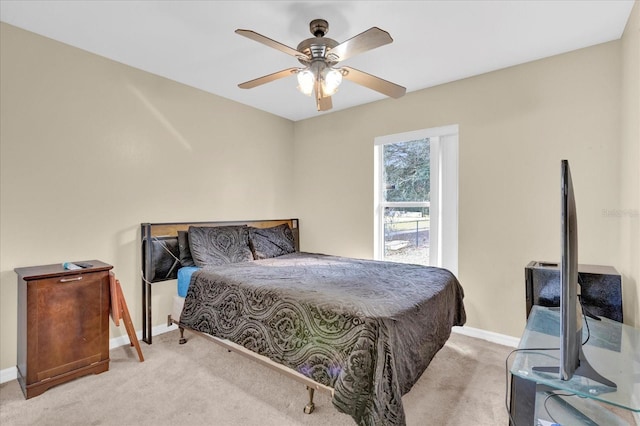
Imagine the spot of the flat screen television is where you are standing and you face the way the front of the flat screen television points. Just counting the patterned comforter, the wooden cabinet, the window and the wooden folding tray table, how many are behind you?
0

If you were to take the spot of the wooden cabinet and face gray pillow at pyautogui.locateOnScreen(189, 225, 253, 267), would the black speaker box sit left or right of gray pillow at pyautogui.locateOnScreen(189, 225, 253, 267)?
right

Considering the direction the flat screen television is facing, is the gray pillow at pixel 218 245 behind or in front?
in front

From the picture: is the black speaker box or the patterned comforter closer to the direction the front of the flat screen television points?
the patterned comforter

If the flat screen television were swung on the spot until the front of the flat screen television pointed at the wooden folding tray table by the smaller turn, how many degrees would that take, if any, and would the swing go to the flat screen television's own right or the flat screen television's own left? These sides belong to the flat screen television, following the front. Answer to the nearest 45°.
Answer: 0° — it already faces it

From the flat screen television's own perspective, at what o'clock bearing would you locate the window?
The window is roughly at 2 o'clock from the flat screen television.

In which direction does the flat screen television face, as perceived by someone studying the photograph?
facing to the left of the viewer

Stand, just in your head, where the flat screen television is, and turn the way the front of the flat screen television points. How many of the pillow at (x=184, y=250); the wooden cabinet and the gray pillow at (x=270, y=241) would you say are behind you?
0

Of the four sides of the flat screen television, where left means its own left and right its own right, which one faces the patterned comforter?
front

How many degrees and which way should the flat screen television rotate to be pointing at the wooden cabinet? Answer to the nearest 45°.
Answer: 0° — it already faces it

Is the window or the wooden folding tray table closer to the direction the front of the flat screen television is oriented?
the wooden folding tray table

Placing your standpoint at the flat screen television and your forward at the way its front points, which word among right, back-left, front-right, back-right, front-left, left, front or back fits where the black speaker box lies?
right

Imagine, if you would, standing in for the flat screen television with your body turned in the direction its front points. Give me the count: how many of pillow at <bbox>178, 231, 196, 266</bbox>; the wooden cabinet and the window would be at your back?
0

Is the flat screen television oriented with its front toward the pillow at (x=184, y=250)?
yes

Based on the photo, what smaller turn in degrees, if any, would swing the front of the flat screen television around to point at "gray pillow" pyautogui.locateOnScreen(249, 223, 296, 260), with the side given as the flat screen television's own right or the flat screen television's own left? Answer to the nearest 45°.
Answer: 0° — it already faces it
